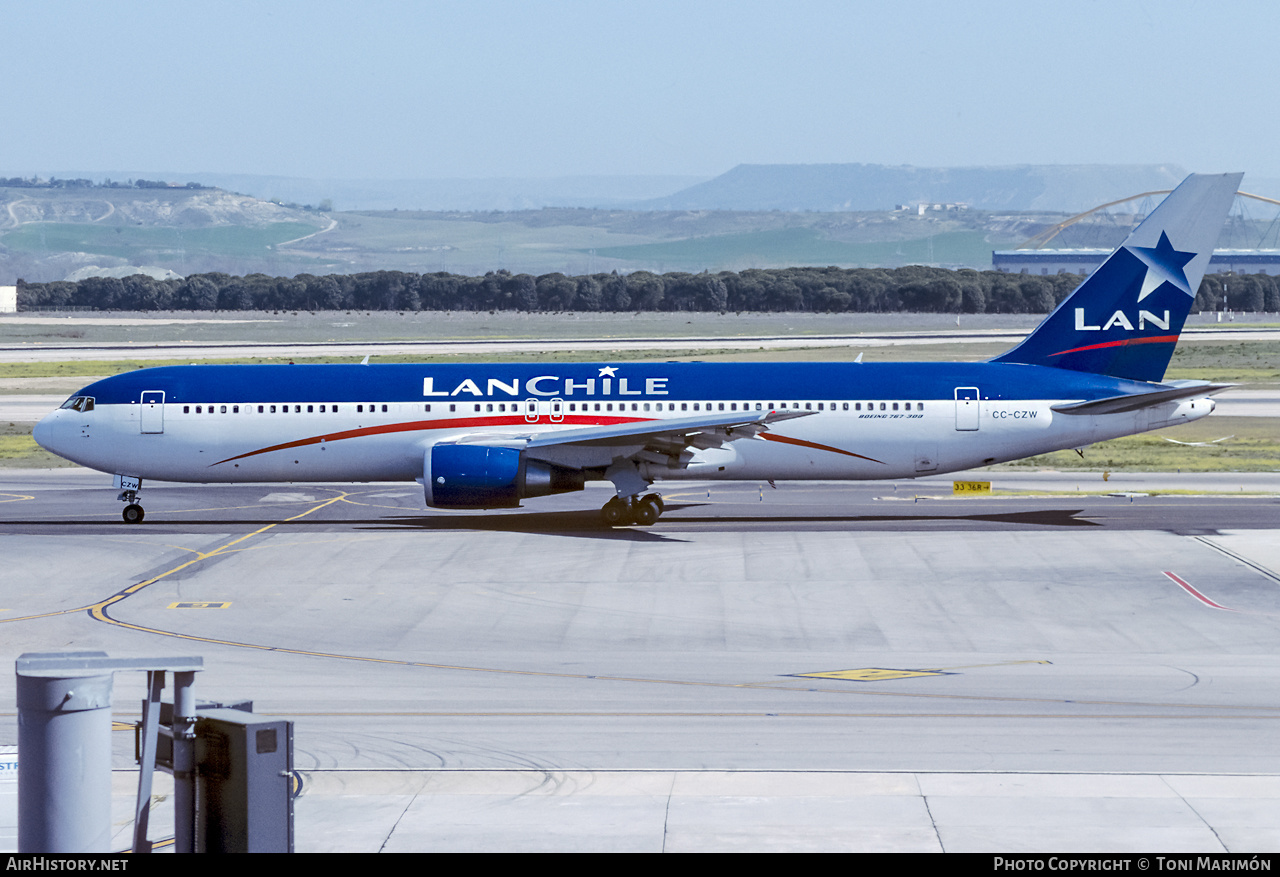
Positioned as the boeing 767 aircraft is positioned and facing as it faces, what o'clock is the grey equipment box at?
The grey equipment box is roughly at 9 o'clock from the boeing 767 aircraft.

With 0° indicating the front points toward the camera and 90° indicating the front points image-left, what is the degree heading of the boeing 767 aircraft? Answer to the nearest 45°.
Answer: approximately 90°

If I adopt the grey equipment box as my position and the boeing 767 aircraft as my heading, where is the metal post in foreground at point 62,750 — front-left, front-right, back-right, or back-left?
back-left

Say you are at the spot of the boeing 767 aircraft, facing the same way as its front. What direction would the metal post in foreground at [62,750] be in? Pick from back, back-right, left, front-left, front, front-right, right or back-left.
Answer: left

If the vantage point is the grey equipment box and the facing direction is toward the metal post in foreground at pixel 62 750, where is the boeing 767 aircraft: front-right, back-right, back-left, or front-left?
back-right
